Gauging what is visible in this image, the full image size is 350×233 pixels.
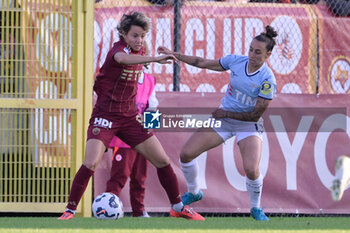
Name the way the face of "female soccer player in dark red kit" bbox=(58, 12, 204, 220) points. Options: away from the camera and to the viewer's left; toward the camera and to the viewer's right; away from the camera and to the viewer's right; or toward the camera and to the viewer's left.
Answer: toward the camera and to the viewer's right

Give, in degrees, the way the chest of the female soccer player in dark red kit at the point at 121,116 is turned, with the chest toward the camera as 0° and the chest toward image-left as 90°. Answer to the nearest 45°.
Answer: approximately 315°
